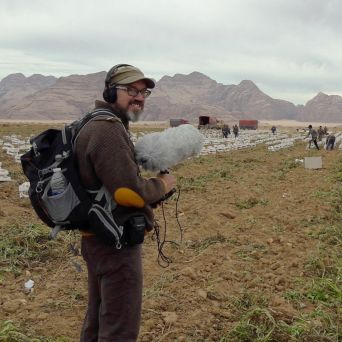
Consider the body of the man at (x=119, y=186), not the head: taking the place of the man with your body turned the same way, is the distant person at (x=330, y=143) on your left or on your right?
on your left

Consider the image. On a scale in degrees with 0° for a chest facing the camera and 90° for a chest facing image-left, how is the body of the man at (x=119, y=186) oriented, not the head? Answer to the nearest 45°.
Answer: approximately 270°
